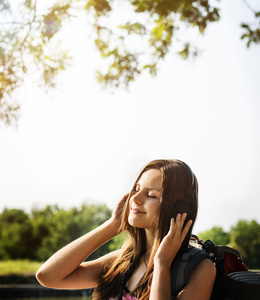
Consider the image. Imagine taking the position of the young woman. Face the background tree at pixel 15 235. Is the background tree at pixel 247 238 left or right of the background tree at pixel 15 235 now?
right

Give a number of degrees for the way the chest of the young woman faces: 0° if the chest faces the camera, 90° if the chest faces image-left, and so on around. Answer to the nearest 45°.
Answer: approximately 45°

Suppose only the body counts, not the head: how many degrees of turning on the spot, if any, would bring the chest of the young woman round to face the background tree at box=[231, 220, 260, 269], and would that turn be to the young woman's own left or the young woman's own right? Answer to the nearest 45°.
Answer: approximately 135° to the young woman's own right

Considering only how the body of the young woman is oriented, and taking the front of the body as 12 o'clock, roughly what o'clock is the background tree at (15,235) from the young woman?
The background tree is roughly at 4 o'clock from the young woman.
